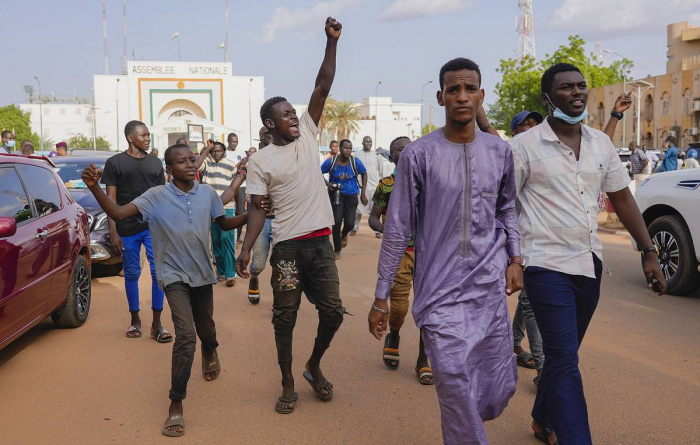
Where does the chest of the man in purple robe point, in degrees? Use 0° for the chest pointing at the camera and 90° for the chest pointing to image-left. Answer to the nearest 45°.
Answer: approximately 0°

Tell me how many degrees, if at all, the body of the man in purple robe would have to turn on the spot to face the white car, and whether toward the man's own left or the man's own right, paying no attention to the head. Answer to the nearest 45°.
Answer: approximately 135° to the man's own left

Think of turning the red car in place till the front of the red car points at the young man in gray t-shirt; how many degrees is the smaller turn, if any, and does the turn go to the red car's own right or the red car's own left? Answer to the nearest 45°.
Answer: approximately 90° to the red car's own left

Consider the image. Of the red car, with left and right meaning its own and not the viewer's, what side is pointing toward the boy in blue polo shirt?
left

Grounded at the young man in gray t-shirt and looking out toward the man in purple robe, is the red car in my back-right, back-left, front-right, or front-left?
back-right
